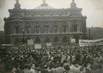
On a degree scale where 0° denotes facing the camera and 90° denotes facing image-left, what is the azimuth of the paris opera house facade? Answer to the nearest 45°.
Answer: approximately 0°
